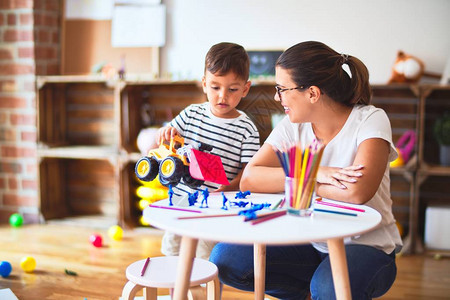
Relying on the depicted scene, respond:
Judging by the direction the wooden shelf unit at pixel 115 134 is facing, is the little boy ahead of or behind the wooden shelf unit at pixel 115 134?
ahead

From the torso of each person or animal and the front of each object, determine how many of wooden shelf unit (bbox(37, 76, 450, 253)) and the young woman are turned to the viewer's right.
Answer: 0

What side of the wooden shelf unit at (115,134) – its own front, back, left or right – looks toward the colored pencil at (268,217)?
front

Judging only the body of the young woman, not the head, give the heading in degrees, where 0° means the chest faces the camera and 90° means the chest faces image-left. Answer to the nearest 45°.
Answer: approximately 45°

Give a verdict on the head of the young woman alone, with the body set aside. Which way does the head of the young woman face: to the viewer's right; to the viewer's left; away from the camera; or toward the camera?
to the viewer's left

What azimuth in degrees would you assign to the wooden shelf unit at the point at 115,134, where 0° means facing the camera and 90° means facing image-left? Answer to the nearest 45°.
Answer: approximately 0°

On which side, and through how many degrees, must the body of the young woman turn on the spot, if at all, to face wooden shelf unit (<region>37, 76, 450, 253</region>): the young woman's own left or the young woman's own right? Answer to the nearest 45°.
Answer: approximately 90° to the young woman's own right

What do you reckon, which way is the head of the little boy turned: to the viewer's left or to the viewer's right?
to the viewer's left

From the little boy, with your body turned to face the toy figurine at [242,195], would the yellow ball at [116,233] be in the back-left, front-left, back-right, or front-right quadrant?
back-right

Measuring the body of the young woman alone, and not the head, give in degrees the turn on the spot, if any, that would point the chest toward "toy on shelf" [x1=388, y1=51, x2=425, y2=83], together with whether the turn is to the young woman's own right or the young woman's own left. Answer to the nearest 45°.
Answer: approximately 135° to the young woman's own right
